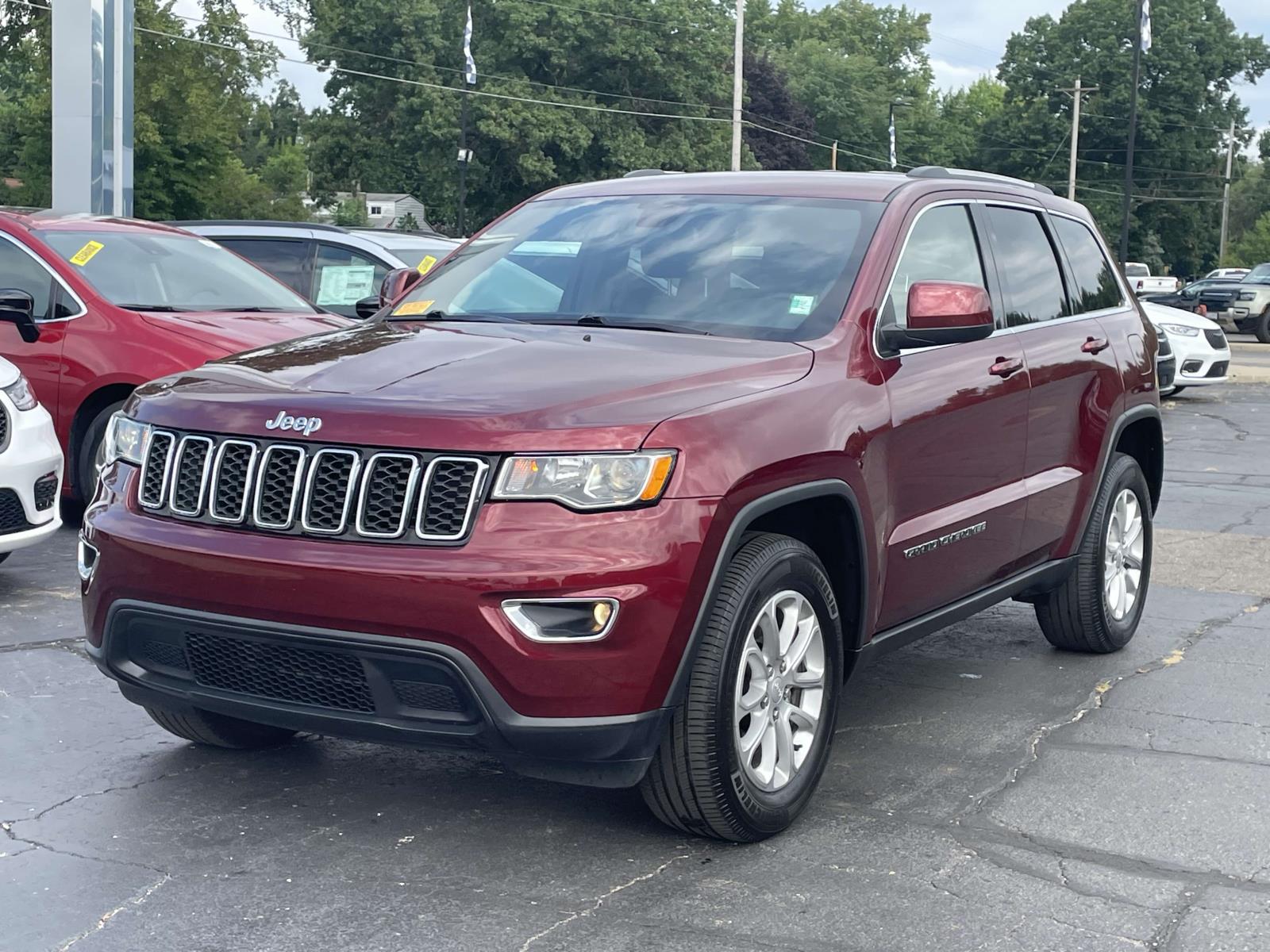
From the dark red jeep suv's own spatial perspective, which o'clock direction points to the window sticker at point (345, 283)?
The window sticker is roughly at 4 o'clock from the dark red jeep suv.

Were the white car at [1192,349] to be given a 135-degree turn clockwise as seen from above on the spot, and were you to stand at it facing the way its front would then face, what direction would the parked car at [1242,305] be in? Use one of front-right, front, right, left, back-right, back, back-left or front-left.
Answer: right

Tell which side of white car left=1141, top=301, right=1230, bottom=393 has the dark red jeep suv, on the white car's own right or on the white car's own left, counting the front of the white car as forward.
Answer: on the white car's own right

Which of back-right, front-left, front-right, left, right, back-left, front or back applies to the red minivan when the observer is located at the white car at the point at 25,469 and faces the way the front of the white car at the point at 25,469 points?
back-left

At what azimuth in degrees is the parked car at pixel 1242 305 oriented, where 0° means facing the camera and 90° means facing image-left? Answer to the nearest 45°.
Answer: approximately 45°

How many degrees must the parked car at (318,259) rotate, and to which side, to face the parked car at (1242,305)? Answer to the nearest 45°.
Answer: approximately 90° to its left

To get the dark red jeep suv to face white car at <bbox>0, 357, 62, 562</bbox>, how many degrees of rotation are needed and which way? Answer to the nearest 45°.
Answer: approximately 90° to its right

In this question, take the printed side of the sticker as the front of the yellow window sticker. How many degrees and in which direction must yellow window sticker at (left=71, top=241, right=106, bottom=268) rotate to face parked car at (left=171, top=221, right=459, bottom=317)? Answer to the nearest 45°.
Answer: approximately 90° to its left

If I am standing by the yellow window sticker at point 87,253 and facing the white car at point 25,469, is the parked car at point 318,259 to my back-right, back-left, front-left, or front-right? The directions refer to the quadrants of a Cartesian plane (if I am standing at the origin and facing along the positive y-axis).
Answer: back-left

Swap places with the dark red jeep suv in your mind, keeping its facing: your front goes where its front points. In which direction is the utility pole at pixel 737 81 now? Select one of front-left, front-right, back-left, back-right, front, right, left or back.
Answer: back-right

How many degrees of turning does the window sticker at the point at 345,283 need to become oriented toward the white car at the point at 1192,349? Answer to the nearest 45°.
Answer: approximately 135° to its left
